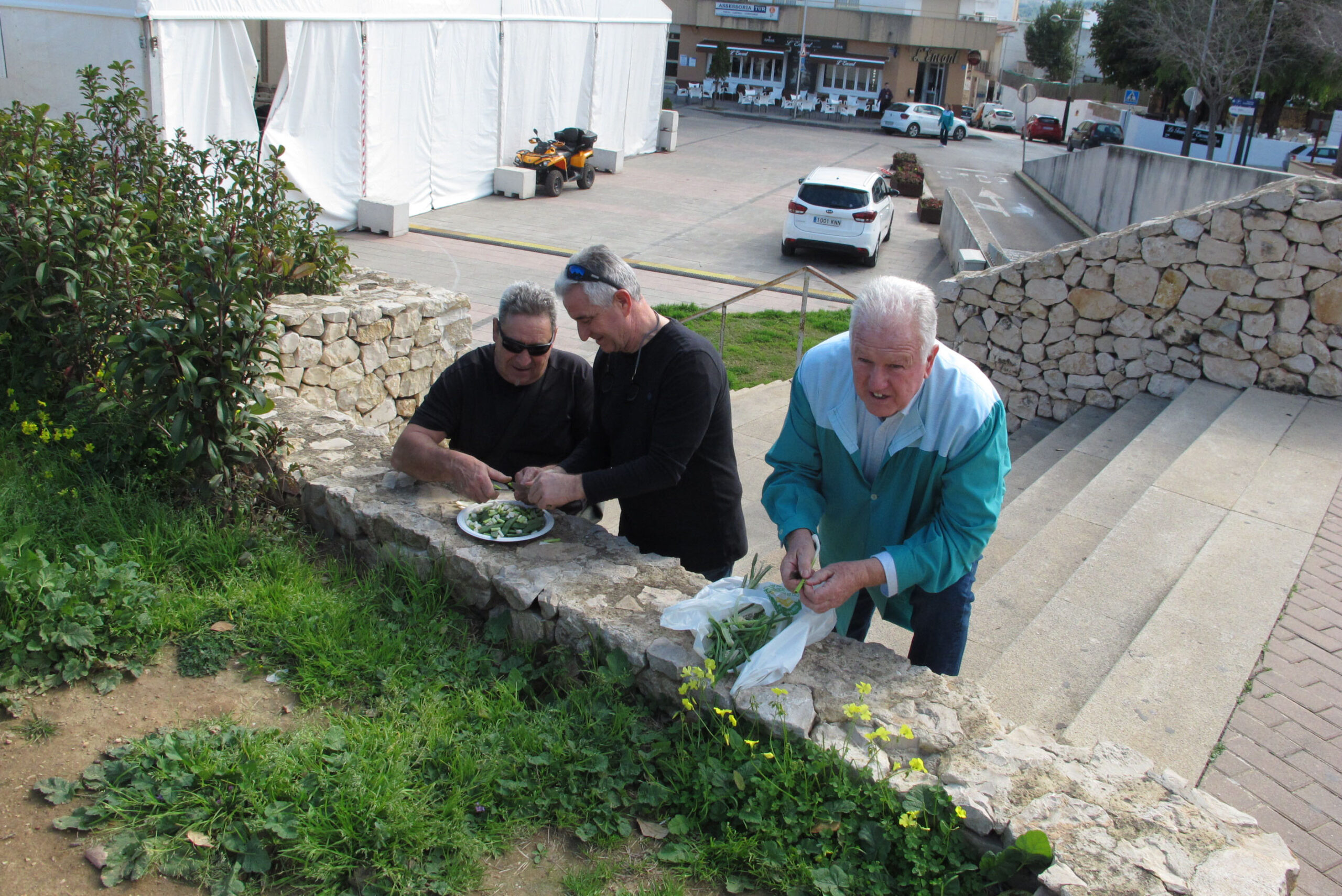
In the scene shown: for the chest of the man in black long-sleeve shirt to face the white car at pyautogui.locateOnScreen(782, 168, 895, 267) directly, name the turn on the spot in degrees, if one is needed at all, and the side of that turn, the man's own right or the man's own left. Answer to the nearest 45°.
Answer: approximately 135° to the man's own right

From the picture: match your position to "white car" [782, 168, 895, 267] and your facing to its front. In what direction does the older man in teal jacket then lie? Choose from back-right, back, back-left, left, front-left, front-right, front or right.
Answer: back-right

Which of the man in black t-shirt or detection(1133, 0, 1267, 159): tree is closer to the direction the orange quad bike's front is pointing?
the man in black t-shirt

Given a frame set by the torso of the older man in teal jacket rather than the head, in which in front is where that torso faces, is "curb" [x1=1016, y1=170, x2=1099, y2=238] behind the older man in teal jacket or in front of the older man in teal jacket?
behind

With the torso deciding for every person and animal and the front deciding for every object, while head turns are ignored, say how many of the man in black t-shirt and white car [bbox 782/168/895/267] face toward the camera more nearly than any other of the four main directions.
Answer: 1

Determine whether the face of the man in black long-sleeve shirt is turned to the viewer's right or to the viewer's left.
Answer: to the viewer's left

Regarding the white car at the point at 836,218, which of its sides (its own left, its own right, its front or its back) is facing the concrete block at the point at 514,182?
left

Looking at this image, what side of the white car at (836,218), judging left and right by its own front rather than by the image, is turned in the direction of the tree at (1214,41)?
front

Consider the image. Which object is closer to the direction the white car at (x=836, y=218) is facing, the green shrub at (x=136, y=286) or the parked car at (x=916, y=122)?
the parked car

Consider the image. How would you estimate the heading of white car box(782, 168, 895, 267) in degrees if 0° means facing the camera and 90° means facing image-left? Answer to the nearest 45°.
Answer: approximately 225°

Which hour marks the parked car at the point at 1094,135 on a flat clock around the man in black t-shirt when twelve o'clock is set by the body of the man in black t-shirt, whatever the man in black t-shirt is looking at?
The parked car is roughly at 7 o'clock from the man in black t-shirt.
